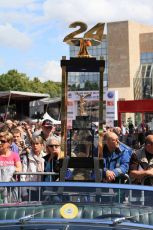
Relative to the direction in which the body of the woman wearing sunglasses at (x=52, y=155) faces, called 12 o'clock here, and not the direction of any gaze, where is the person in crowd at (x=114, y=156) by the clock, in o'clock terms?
The person in crowd is roughly at 10 o'clock from the woman wearing sunglasses.

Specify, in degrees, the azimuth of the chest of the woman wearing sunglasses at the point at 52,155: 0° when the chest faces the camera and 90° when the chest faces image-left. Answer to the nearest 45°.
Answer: approximately 0°

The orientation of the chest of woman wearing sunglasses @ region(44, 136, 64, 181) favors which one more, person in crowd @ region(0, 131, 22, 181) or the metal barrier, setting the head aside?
the metal barrier

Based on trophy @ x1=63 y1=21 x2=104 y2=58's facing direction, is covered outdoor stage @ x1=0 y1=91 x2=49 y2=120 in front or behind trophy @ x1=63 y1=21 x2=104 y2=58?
behind

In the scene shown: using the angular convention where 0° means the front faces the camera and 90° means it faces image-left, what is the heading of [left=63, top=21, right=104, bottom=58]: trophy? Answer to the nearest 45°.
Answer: approximately 0°

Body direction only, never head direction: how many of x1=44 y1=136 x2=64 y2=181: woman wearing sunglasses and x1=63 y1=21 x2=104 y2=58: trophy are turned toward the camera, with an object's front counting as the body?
2
